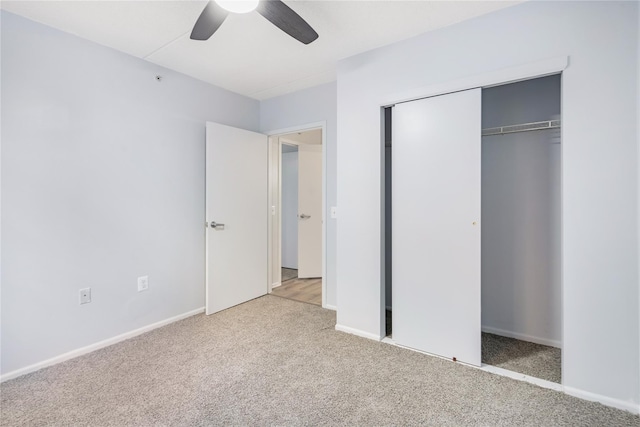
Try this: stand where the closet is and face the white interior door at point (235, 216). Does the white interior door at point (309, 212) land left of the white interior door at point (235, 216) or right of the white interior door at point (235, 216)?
right

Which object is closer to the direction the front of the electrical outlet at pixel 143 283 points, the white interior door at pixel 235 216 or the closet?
the closet

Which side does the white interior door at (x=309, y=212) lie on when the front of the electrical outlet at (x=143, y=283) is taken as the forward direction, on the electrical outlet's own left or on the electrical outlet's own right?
on the electrical outlet's own left

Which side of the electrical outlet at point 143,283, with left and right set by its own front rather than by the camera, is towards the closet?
front

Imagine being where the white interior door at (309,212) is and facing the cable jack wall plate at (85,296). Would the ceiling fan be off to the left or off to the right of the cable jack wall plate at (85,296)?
left

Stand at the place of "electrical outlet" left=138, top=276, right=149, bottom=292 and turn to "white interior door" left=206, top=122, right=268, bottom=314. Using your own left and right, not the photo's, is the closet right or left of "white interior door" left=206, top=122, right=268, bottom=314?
right

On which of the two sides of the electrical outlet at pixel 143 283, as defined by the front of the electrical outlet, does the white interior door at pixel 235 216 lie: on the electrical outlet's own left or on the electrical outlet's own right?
on the electrical outlet's own left

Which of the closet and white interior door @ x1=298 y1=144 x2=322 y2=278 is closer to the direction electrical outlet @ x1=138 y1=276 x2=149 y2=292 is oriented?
the closet

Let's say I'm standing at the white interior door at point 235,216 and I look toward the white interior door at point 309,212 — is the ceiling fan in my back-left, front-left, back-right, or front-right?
back-right

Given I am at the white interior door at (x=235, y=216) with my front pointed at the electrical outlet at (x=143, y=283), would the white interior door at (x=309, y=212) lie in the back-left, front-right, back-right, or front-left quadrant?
back-right

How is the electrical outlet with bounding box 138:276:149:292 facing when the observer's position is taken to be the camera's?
facing the viewer and to the right of the viewer

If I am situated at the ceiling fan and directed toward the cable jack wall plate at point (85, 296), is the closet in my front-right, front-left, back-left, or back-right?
back-right
